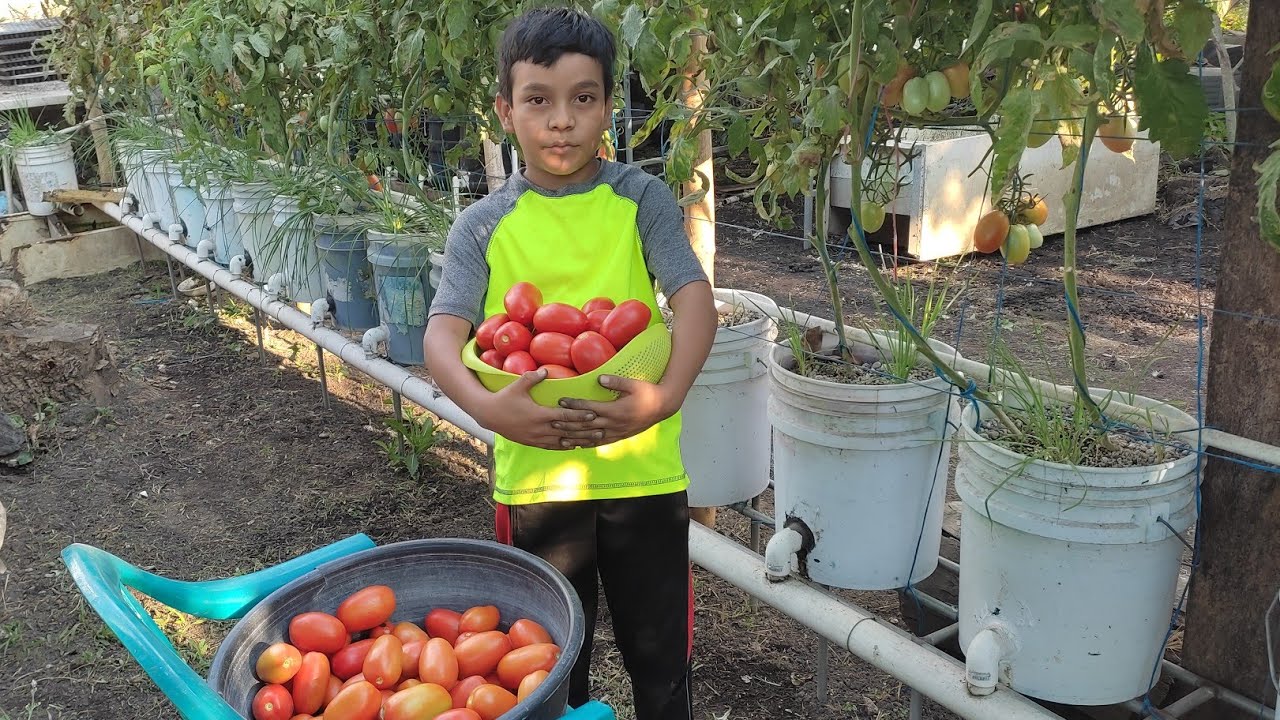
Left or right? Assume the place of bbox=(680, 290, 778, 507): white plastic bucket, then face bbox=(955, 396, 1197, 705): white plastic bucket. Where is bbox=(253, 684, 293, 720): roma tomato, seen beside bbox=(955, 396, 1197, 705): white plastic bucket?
right

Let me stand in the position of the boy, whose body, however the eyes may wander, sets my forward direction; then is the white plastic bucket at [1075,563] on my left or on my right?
on my left

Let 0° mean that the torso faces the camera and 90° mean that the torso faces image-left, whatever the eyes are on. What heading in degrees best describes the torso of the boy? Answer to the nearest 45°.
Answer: approximately 0°

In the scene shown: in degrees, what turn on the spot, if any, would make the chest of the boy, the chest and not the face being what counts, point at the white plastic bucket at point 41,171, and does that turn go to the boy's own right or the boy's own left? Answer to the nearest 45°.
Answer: approximately 135° to the boy's own right
